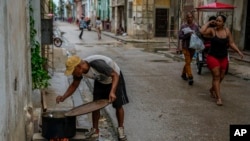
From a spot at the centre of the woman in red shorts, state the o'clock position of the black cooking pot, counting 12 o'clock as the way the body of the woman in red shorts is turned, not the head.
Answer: The black cooking pot is roughly at 1 o'clock from the woman in red shorts.

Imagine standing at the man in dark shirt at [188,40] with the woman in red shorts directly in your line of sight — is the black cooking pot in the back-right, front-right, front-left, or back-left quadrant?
front-right

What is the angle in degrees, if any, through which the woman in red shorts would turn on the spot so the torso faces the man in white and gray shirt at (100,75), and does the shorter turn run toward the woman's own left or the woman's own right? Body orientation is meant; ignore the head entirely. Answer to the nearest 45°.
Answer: approximately 45° to the woman's own right

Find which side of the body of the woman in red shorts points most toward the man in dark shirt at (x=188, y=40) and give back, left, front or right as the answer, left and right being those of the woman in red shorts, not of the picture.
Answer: back
